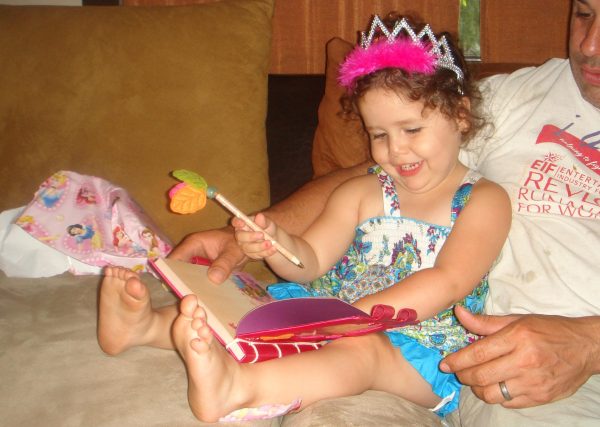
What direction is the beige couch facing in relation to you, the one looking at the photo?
facing the viewer

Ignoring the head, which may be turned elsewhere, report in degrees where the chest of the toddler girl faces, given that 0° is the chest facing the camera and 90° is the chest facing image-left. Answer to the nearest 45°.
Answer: approximately 45°

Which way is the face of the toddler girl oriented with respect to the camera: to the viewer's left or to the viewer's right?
to the viewer's left
